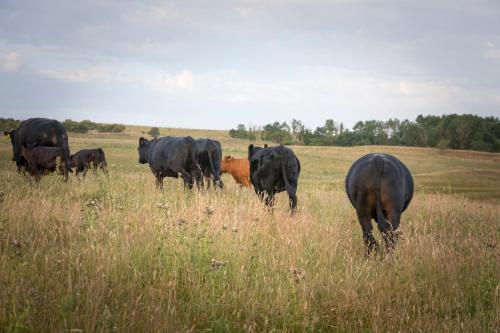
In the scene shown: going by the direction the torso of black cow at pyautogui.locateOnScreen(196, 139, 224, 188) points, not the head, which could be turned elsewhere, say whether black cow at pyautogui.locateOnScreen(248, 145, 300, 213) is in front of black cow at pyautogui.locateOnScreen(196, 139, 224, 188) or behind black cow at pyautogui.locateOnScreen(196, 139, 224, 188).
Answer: behind

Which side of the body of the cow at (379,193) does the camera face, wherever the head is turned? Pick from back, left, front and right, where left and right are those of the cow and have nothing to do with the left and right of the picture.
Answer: back

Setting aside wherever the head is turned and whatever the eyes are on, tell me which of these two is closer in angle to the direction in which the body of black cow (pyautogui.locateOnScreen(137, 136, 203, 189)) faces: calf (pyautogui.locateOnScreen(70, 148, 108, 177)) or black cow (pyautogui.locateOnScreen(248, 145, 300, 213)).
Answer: the calf

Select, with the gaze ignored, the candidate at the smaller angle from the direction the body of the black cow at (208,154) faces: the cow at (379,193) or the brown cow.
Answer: the brown cow

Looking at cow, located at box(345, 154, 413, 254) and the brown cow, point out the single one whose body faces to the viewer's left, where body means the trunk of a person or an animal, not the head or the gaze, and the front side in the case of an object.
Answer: the brown cow

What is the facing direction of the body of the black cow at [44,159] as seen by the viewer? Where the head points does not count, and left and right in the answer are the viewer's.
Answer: facing to the left of the viewer

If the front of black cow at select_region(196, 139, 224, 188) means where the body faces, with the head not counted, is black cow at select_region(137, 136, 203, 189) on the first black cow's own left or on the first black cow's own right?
on the first black cow's own left

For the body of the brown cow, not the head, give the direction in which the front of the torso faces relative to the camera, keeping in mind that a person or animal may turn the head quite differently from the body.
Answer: to the viewer's left

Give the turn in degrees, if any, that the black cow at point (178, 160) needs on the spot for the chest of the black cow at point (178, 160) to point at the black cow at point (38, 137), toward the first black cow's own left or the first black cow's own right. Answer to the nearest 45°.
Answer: approximately 45° to the first black cow's own left

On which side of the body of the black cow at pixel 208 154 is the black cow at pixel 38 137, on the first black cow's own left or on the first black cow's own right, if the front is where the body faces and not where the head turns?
on the first black cow's own left

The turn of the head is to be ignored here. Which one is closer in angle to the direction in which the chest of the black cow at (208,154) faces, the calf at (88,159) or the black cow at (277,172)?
the calf

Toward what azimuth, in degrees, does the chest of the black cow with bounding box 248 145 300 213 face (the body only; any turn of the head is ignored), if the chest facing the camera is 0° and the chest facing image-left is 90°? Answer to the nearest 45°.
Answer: approximately 135°
